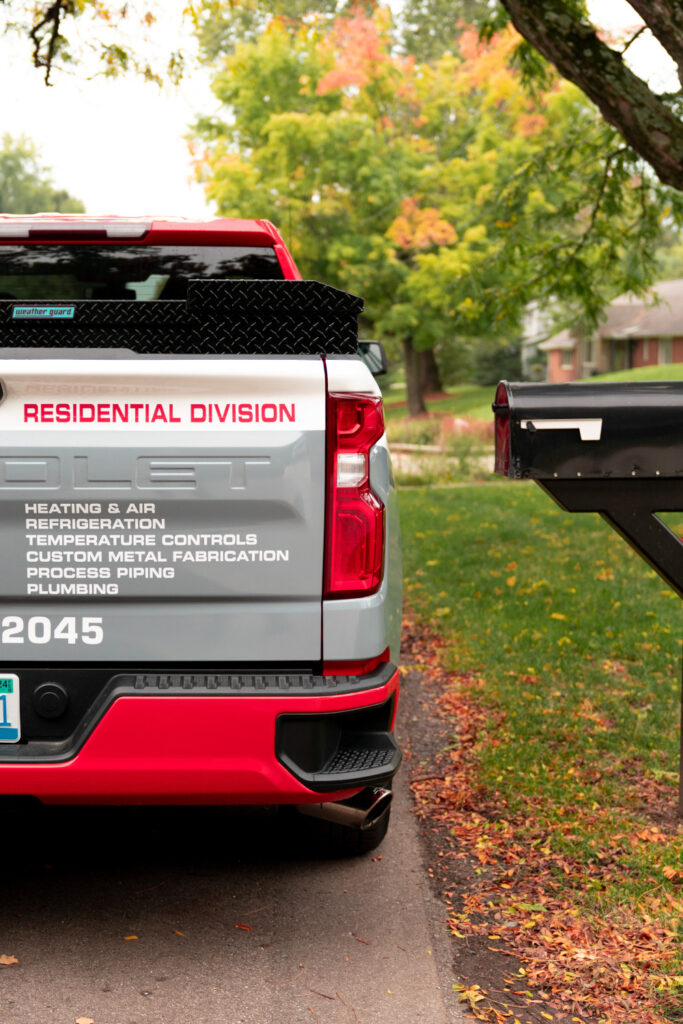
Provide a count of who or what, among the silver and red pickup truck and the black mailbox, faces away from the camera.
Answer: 1

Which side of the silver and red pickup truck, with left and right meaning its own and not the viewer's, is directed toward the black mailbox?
right

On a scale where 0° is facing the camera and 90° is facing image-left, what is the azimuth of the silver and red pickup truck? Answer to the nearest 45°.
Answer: approximately 180°

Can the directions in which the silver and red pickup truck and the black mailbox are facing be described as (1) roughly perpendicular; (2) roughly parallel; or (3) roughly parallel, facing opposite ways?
roughly perpendicular

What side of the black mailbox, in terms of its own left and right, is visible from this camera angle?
left
